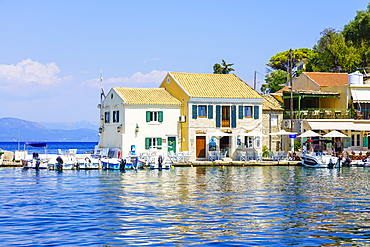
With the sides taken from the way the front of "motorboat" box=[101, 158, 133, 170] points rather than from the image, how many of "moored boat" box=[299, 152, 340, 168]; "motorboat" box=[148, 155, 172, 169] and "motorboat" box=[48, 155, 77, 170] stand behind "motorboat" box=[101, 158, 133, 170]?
2

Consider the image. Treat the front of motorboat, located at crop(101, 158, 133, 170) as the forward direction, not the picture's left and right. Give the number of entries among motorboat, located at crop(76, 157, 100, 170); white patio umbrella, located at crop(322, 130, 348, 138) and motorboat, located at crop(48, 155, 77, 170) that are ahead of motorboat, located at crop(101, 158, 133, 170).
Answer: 2

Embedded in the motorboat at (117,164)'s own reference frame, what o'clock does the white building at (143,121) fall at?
The white building is roughly at 4 o'clock from the motorboat.

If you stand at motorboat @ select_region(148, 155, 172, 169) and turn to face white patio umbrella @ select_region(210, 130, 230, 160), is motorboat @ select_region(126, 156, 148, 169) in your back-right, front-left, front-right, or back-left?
back-left

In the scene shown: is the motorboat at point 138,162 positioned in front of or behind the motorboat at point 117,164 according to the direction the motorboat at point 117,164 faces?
behind

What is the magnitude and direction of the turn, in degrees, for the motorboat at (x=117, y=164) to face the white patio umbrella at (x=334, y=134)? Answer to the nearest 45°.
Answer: approximately 180°

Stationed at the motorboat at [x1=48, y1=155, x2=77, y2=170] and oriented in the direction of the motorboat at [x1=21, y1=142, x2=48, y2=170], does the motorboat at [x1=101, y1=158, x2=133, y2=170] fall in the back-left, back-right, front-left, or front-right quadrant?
back-right

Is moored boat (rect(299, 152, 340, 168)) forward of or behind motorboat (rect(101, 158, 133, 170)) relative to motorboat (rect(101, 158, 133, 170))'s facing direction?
behind

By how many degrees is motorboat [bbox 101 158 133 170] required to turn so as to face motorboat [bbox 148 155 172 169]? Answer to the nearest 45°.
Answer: approximately 180°

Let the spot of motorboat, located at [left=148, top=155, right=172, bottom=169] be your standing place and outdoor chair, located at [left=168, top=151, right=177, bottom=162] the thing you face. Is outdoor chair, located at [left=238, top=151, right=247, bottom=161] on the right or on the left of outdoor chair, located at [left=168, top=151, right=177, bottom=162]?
right

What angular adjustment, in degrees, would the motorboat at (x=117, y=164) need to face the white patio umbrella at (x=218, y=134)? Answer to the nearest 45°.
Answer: approximately 180°
